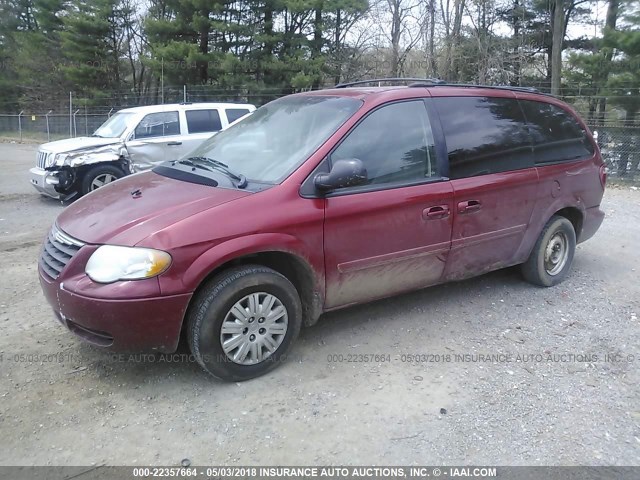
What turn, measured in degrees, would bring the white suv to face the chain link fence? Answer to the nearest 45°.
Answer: approximately 135° to its right

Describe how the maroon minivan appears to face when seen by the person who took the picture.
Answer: facing the viewer and to the left of the viewer

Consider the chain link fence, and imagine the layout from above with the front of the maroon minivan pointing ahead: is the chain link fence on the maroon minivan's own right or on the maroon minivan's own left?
on the maroon minivan's own right

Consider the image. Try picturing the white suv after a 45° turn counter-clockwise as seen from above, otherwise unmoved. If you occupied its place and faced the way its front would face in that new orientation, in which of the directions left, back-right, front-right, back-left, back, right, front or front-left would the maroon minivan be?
front
